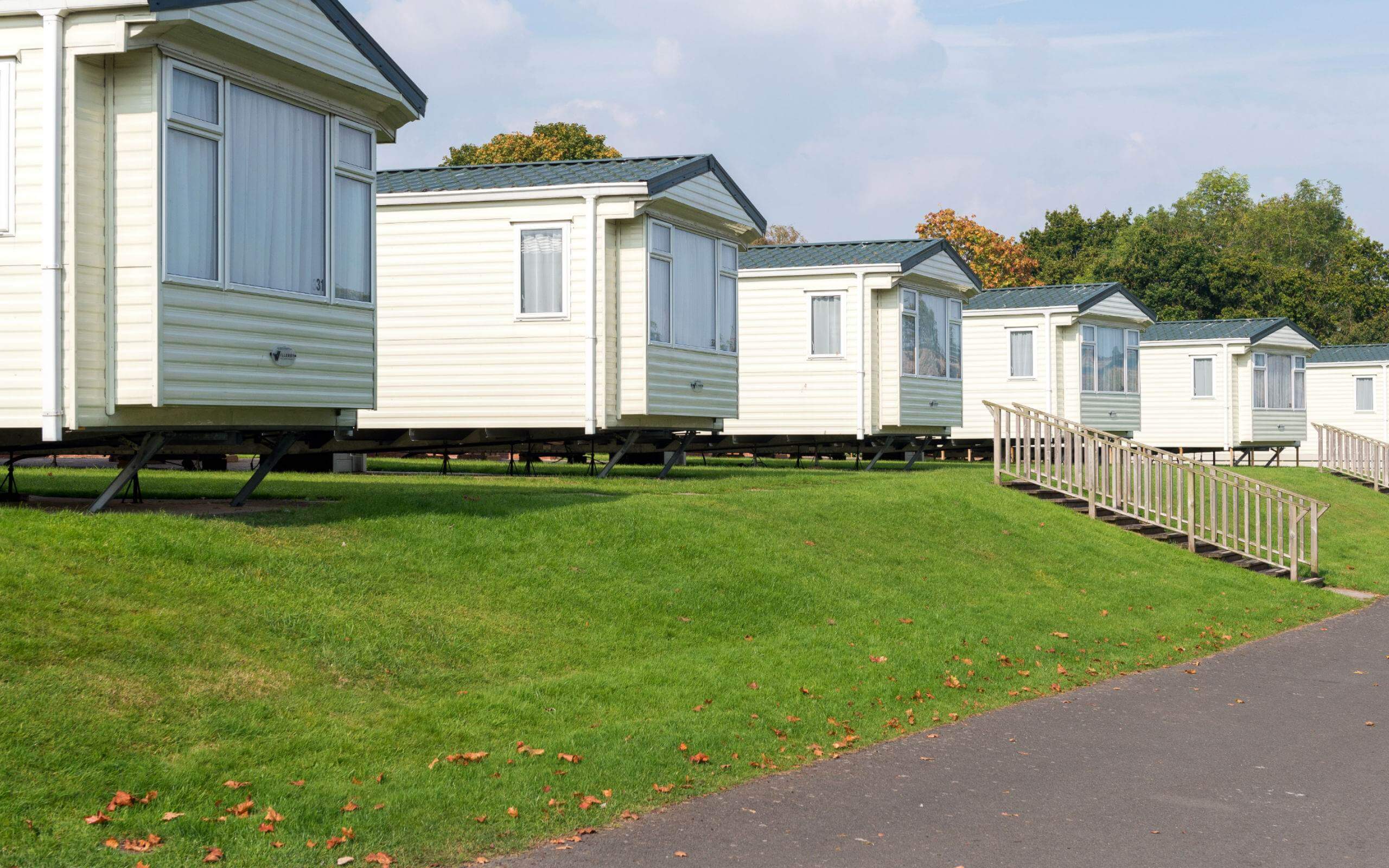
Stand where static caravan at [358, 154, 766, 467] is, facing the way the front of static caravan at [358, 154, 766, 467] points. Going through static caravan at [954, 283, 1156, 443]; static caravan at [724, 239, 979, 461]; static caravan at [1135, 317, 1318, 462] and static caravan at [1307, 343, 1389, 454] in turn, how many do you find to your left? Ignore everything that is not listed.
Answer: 4

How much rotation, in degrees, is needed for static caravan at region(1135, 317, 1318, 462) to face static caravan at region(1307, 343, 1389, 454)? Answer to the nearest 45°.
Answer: approximately 90° to its left

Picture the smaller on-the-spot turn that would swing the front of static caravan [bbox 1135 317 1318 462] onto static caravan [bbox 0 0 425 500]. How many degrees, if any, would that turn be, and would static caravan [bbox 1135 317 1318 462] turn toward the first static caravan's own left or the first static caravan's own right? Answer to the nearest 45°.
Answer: approximately 45° to the first static caravan's own right

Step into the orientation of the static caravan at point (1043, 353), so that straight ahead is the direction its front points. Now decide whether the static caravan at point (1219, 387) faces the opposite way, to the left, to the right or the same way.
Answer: the same way

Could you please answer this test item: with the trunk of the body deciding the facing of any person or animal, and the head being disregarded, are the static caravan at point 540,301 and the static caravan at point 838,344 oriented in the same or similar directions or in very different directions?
same or similar directions

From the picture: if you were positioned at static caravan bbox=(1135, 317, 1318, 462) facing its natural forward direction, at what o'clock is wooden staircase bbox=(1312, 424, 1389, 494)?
The wooden staircase is roughly at 12 o'clock from the static caravan.

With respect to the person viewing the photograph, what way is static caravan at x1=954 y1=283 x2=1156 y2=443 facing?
facing the viewer and to the right of the viewer

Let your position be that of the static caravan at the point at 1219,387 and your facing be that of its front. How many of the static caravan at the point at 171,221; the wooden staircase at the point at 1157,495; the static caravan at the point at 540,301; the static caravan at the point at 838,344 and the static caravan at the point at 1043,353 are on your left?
0

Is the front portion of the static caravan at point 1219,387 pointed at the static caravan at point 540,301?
no

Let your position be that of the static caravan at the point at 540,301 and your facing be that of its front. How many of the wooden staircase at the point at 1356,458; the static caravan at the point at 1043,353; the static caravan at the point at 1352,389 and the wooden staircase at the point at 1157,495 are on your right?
0

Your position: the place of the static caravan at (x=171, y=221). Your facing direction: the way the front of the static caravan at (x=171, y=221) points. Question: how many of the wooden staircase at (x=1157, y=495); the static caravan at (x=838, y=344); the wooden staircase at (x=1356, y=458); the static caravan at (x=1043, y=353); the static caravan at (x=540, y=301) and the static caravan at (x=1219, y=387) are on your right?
0

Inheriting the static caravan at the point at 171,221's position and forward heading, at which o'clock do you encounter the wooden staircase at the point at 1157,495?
The wooden staircase is roughly at 10 o'clock from the static caravan.

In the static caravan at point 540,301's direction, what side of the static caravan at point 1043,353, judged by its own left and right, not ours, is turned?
right

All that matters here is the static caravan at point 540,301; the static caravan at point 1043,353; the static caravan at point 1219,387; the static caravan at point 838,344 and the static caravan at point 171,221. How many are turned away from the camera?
0

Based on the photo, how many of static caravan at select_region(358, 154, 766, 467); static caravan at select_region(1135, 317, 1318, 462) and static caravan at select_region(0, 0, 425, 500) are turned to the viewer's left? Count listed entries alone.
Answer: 0

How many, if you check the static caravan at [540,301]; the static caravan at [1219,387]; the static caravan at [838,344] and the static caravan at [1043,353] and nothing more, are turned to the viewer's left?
0

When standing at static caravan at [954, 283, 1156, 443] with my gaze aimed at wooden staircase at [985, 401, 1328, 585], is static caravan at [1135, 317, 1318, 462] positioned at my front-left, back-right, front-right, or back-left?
back-left

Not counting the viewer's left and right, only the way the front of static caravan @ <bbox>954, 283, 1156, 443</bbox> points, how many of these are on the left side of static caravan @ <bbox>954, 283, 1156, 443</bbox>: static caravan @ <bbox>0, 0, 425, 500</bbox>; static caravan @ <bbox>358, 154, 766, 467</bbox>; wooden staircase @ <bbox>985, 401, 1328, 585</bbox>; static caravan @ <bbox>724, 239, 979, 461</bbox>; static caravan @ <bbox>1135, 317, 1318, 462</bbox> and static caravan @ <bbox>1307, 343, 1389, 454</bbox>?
2
